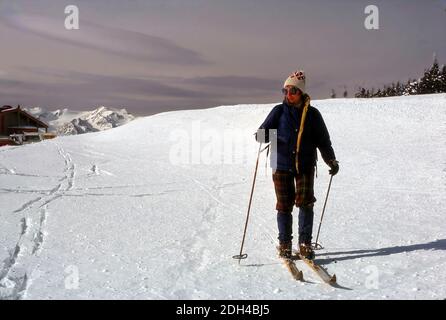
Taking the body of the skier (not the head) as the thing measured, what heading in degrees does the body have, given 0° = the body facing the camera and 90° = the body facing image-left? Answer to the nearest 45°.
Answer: approximately 0°

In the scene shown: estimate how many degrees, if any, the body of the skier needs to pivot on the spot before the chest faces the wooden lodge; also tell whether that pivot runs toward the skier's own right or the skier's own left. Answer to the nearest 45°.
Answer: approximately 135° to the skier's own right
